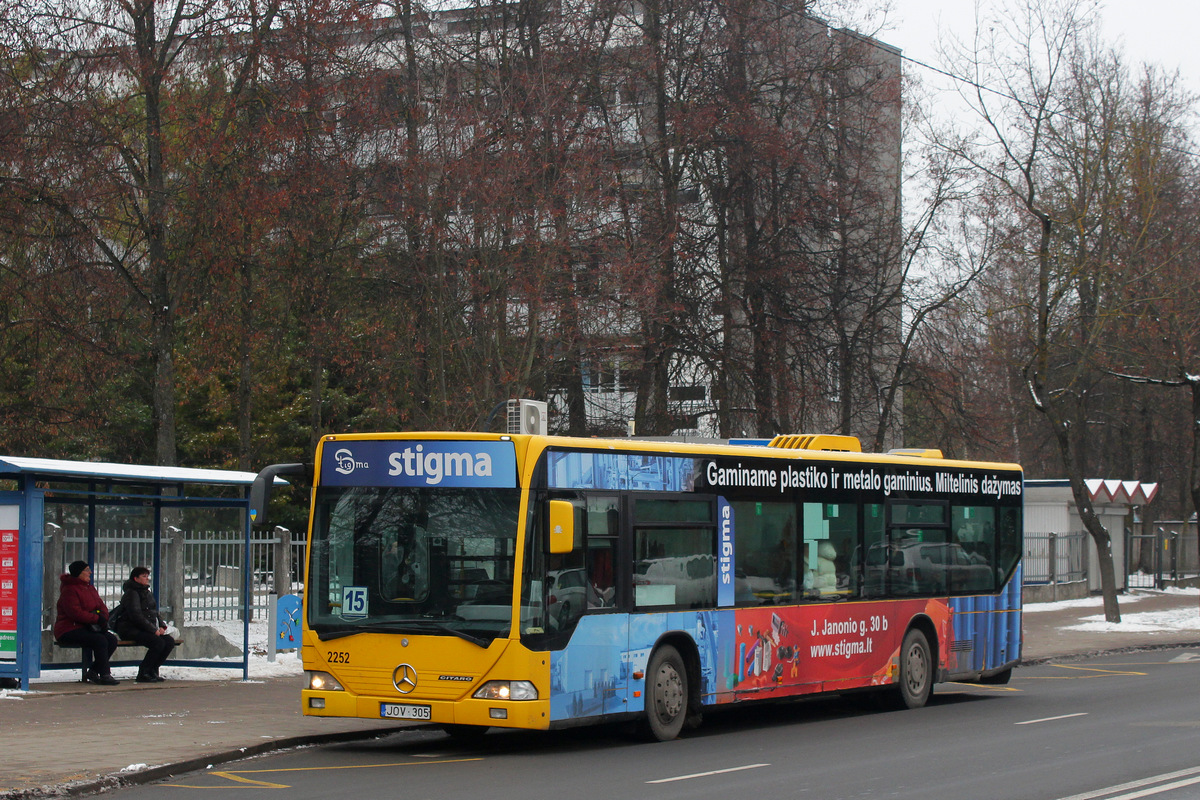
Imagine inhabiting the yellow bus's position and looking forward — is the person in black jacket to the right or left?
on its right

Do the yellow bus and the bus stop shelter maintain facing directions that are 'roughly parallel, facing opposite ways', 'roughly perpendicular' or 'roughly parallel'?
roughly perpendicular

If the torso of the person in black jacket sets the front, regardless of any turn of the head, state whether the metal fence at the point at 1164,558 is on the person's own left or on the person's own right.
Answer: on the person's own left

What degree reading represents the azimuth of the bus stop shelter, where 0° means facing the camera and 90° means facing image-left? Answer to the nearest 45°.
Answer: approximately 315°

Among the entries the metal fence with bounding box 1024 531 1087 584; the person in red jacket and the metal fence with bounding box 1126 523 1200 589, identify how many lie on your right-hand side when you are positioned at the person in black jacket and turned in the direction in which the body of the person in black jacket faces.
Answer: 1

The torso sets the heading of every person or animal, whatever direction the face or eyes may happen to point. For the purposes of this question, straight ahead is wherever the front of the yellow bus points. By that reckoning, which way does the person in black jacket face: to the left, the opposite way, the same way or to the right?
to the left

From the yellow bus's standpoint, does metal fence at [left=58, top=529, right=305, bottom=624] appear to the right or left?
on its right

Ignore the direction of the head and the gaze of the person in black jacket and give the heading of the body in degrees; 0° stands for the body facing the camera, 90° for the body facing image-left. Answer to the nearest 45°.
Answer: approximately 315°
